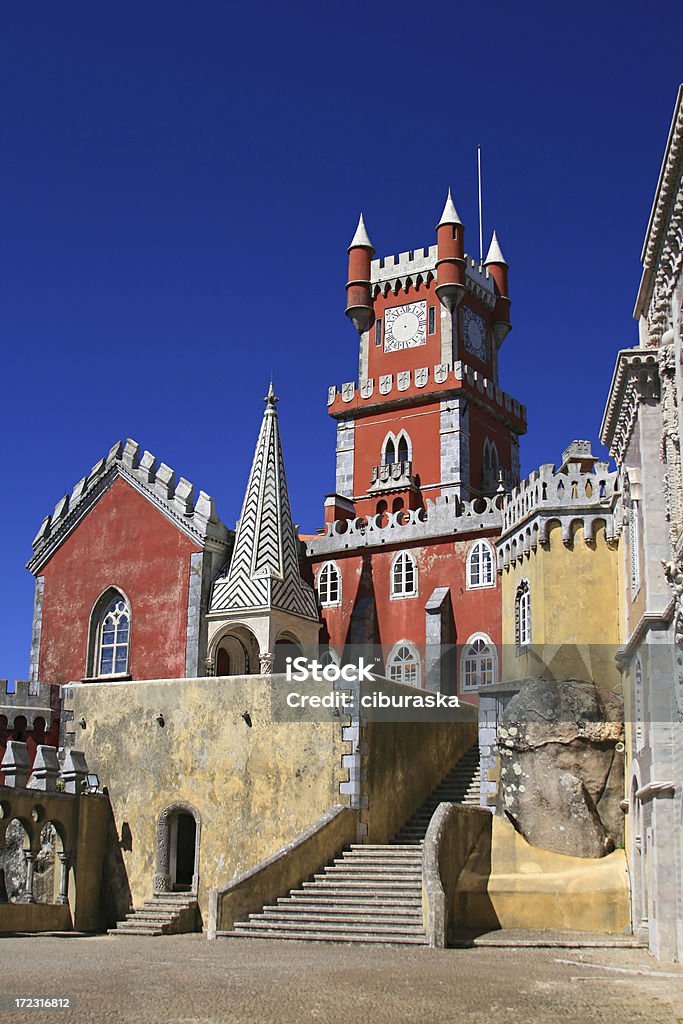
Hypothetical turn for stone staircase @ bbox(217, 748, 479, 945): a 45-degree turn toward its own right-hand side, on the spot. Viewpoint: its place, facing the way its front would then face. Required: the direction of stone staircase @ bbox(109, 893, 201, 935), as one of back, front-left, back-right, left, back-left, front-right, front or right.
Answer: right

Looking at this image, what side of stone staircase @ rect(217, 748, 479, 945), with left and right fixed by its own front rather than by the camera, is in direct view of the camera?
front

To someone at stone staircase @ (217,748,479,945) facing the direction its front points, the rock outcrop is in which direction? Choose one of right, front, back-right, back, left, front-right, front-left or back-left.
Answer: back-left

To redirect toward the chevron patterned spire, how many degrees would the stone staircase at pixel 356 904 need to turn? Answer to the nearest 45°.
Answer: approximately 180°

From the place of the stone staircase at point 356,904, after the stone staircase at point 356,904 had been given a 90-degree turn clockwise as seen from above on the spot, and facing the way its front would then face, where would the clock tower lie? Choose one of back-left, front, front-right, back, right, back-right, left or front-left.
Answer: right
